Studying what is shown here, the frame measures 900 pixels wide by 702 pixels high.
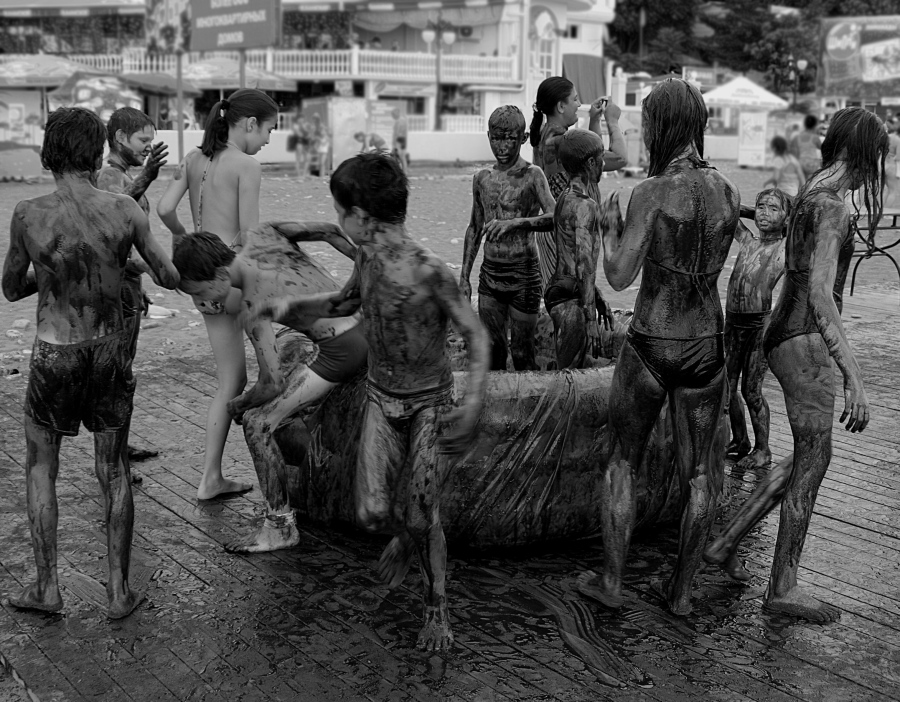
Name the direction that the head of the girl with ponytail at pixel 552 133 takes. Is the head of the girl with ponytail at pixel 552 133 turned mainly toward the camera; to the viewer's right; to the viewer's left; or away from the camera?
to the viewer's right

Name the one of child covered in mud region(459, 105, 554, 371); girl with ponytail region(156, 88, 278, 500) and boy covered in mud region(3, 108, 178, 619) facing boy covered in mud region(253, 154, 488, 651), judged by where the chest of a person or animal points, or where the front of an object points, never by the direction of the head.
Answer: the child covered in mud

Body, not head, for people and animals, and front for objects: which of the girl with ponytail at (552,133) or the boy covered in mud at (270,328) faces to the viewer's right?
the girl with ponytail

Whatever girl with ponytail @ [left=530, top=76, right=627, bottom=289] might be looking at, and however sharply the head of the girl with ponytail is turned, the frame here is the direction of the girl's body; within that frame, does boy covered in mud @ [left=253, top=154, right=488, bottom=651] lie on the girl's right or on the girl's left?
on the girl's right

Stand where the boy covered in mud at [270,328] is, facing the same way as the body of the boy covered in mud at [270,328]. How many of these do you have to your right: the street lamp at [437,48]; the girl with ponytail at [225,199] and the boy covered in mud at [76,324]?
2

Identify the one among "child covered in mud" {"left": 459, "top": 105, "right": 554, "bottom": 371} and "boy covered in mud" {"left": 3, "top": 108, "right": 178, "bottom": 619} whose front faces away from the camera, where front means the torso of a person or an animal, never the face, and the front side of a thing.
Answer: the boy covered in mud

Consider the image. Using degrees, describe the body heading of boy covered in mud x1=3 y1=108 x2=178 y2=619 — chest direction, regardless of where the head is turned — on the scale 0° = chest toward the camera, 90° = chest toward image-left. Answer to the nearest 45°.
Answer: approximately 180°

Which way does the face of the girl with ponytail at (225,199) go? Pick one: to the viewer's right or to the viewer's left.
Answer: to the viewer's right

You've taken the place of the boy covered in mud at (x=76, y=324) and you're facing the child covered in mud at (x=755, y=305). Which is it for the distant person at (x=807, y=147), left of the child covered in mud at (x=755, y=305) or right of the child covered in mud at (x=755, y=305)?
left

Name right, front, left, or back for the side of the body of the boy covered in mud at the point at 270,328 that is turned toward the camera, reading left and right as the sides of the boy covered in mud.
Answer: left
